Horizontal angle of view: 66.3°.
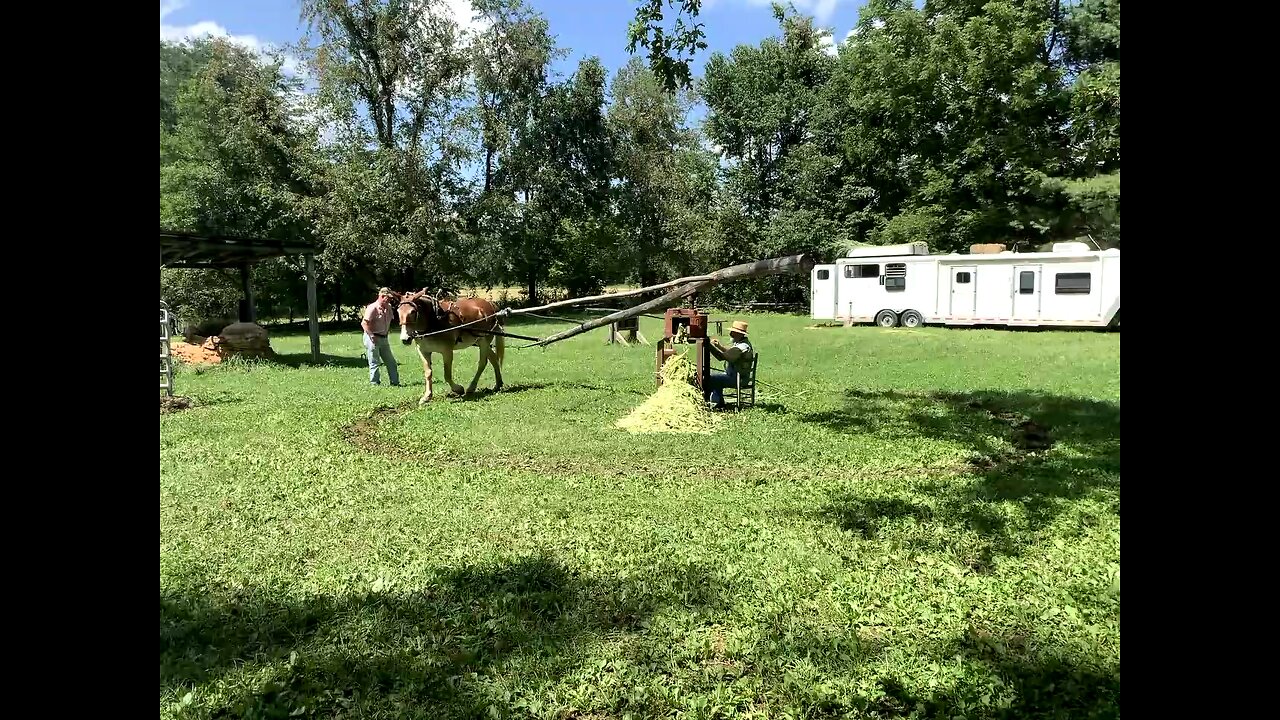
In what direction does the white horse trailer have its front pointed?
to the viewer's right

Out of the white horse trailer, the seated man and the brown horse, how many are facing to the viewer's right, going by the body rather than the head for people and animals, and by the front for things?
1

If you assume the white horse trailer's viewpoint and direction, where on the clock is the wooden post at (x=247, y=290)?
The wooden post is roughly at 5 o'clock from the white horse trailer.

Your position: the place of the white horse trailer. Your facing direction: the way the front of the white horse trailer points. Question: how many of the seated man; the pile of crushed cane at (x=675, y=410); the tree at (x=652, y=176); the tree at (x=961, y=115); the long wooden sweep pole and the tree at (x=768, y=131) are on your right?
3

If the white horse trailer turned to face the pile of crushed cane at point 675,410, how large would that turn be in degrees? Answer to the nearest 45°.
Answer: approximately 90° to its right

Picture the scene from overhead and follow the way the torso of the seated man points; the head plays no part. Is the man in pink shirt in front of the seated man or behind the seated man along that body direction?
in front

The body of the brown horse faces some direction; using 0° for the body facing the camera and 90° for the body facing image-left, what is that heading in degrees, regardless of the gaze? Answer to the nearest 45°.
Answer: approximately 45°

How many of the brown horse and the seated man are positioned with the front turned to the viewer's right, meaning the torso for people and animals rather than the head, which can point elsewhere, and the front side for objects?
0

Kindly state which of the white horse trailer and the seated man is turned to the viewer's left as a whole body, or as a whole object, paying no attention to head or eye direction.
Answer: the seated man

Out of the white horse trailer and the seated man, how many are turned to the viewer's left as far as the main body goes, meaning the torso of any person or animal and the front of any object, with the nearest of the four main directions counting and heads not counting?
1

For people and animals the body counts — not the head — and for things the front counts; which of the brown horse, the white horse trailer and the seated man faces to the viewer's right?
the white horse trailer

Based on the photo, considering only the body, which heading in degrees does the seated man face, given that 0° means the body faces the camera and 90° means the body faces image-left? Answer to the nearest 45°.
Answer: approximately 90°

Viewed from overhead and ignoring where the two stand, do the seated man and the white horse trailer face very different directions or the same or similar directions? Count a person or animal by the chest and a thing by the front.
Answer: very different directions

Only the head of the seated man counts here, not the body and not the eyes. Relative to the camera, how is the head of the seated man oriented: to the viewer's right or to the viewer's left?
to the viewer's left

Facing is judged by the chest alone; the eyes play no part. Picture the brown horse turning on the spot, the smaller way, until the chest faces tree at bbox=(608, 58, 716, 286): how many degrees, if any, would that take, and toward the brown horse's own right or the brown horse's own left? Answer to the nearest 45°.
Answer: approximately 135° to the brown horse's own right
